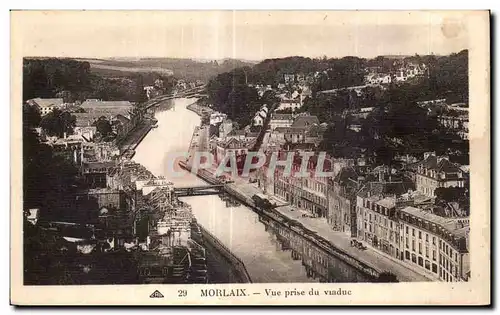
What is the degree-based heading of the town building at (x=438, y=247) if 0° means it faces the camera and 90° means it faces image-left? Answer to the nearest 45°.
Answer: approximately 45°
